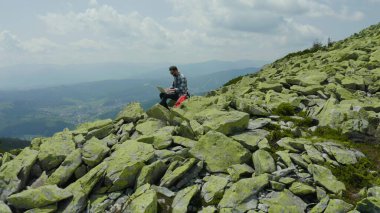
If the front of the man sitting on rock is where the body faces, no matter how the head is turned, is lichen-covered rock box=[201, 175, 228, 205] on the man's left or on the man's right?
on the man's left

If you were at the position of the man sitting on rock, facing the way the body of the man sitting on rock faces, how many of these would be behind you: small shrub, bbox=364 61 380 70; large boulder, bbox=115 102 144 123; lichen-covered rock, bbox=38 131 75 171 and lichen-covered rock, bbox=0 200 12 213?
1

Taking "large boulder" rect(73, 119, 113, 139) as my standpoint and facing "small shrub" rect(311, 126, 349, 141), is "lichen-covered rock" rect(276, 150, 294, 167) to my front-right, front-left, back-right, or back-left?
front-right

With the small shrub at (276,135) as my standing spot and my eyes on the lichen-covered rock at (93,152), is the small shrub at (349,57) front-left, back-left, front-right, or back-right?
back-right

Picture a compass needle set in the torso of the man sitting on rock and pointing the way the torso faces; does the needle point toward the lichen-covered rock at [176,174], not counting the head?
no

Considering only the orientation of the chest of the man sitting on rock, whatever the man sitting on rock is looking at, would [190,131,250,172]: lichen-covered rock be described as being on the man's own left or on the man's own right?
on the man's own left

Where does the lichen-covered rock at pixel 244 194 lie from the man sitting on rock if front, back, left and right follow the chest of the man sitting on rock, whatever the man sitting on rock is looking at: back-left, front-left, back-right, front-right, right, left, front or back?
left

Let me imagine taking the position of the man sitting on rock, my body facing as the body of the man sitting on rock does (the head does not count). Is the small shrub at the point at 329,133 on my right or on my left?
on my left

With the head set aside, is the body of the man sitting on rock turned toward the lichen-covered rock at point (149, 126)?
no

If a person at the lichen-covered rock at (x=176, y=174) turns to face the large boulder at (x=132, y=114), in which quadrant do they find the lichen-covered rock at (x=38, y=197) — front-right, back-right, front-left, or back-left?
front-left

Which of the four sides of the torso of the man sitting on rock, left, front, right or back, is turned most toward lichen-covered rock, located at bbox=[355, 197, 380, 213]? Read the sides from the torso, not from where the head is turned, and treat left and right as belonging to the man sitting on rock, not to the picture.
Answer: left

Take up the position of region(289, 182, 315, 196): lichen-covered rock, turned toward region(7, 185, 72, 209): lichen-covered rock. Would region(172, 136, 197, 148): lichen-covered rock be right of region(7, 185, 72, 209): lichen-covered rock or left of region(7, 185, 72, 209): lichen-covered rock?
right

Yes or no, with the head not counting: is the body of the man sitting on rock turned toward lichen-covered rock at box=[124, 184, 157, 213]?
no

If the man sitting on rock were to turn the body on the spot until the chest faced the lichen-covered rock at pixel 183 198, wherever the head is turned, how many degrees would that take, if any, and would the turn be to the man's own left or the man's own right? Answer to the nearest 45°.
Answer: approximately 90° to the man's own left

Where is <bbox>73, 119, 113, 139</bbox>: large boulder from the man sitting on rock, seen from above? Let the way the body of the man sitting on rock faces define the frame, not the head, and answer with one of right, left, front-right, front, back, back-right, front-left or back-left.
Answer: front-left

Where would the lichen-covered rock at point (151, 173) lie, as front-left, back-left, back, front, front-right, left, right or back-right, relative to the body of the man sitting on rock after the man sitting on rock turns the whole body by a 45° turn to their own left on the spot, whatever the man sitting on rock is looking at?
front-left

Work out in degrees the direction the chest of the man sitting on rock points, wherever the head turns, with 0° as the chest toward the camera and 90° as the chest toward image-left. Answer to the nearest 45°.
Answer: approximately 90°

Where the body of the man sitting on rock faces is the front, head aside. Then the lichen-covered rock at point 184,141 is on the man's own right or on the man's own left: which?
on the man's own left

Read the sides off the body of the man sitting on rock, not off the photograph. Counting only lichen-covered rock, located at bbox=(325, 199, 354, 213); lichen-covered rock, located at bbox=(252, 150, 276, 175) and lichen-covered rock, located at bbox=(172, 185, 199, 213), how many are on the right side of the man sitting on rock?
0
